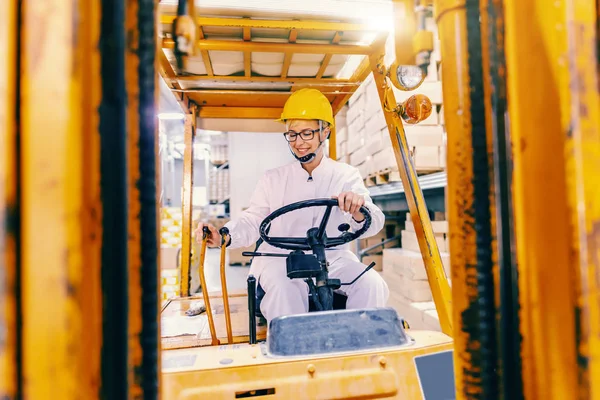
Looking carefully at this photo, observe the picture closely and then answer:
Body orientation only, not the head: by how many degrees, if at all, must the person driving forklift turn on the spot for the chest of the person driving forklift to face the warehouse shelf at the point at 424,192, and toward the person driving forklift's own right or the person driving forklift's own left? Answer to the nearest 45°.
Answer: approximately 135° to the person driving forklift's own left

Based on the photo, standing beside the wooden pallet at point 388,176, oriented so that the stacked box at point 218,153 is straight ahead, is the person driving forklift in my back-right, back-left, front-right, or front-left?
back-left

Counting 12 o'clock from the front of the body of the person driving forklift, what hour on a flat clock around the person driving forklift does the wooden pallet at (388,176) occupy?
The wooden pallet is roughly at 7 o'clock from the person driving forklift.

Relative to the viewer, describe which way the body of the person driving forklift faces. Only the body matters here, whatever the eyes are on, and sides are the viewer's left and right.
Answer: facing the viewer

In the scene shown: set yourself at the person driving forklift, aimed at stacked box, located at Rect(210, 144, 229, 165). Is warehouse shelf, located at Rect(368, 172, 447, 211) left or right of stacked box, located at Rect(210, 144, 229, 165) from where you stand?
right

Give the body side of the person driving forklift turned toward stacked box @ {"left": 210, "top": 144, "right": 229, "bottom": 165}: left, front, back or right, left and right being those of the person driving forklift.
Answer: back
